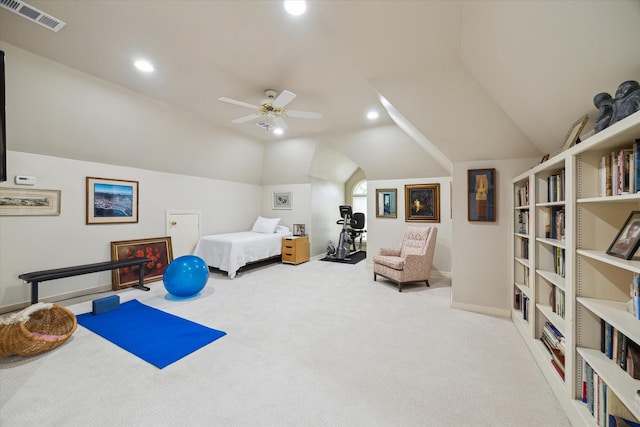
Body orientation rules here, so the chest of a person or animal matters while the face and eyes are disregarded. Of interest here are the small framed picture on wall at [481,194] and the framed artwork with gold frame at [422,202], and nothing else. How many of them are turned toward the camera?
2

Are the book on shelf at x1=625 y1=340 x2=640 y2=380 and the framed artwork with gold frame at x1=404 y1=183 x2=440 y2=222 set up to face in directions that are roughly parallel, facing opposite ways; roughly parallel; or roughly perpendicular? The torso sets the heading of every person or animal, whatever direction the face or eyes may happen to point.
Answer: roughly perpendicular

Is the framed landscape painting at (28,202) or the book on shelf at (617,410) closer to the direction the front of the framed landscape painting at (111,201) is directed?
the book on shelf

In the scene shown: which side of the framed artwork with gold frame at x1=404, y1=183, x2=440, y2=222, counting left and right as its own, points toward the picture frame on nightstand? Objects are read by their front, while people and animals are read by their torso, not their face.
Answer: right

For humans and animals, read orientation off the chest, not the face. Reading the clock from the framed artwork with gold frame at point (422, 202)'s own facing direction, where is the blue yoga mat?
The blue yoga mat is roughly at 1 o'clock from the framed artwork with gold frame.

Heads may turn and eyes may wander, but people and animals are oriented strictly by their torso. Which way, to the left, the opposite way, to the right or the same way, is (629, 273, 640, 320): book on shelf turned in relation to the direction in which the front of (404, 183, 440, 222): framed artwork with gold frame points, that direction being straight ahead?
to the right

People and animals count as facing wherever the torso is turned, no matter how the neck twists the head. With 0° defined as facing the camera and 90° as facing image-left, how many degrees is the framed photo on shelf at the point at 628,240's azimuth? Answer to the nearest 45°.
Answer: approximately 45°

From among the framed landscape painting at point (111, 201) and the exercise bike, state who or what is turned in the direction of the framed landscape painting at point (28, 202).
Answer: the exercise bike
